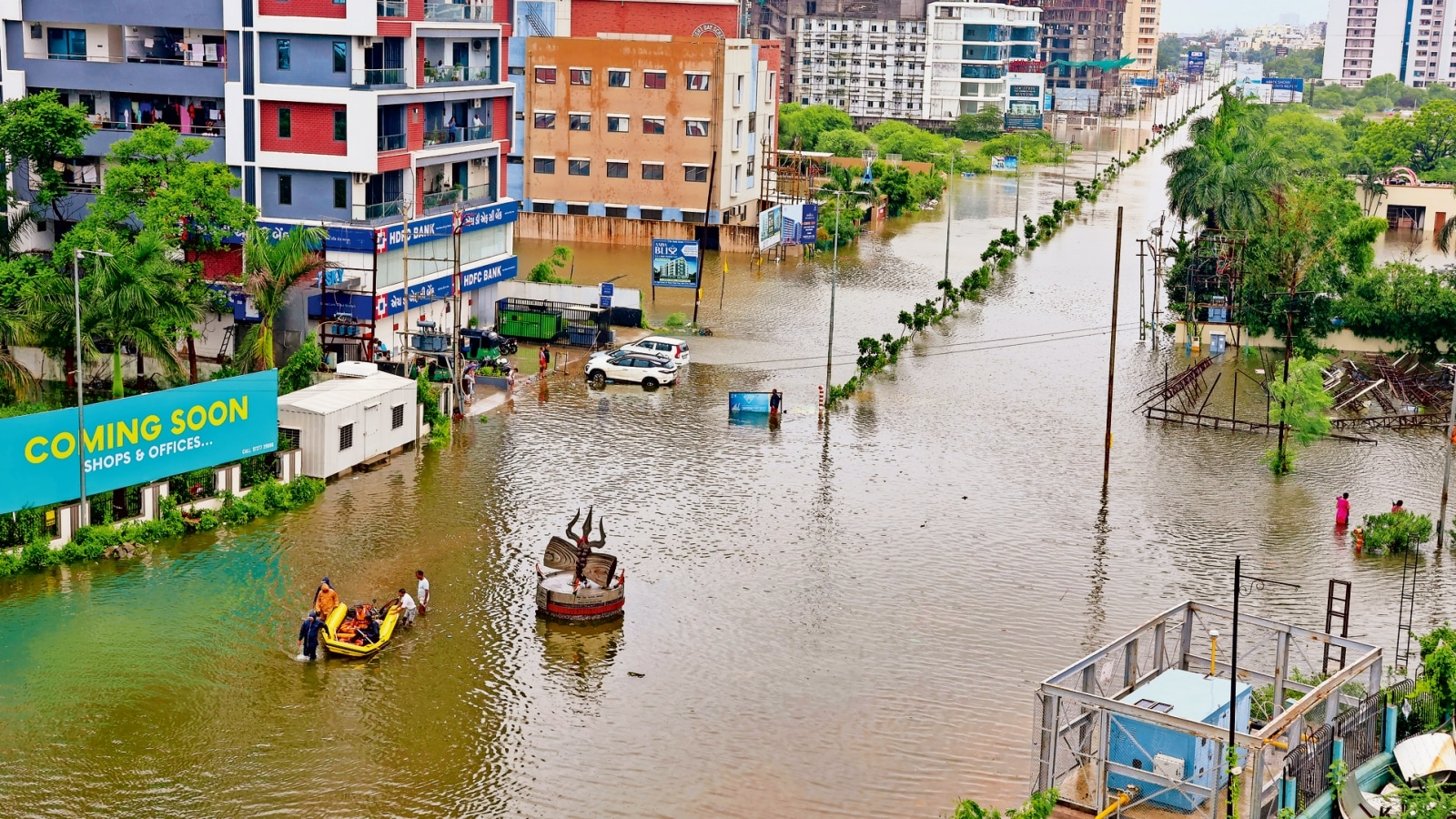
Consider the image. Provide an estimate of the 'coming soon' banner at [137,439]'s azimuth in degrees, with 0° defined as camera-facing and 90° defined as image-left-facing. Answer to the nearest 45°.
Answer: approximately 315°

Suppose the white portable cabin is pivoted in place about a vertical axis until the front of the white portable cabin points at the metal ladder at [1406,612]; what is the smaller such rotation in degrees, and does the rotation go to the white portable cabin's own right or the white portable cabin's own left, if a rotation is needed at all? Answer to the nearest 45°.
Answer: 0° — it already faces it

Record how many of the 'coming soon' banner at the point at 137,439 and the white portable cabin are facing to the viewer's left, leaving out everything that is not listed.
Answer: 0

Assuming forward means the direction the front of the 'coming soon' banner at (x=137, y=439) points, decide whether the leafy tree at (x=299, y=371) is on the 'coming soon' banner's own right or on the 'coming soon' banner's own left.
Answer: on the 'coming soon' banner's own left

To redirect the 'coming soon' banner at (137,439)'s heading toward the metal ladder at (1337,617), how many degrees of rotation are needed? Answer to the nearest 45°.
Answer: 0° — it already faces it

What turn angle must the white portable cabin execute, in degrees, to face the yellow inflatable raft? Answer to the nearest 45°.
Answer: approximately 45° to its right

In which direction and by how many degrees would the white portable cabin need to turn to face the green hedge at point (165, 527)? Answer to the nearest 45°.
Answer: approximately 90° to its right

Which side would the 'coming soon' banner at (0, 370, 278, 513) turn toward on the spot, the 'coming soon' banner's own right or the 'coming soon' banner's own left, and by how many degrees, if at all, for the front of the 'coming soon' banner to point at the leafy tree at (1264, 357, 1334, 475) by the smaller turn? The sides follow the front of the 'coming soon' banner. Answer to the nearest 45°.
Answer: approximately 45° to the 'coming soon' banner's own left

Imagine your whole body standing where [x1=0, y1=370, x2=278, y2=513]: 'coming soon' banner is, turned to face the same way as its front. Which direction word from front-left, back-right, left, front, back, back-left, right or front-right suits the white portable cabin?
left

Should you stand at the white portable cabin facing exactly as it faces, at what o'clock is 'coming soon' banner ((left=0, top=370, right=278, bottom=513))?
The 'coming soon' banner is roughly at 3 o'clock from the white portable cabin.

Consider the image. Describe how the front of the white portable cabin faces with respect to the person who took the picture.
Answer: facing the viewer and to the right of the viewer

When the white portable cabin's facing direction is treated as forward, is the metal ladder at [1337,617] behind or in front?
in front
